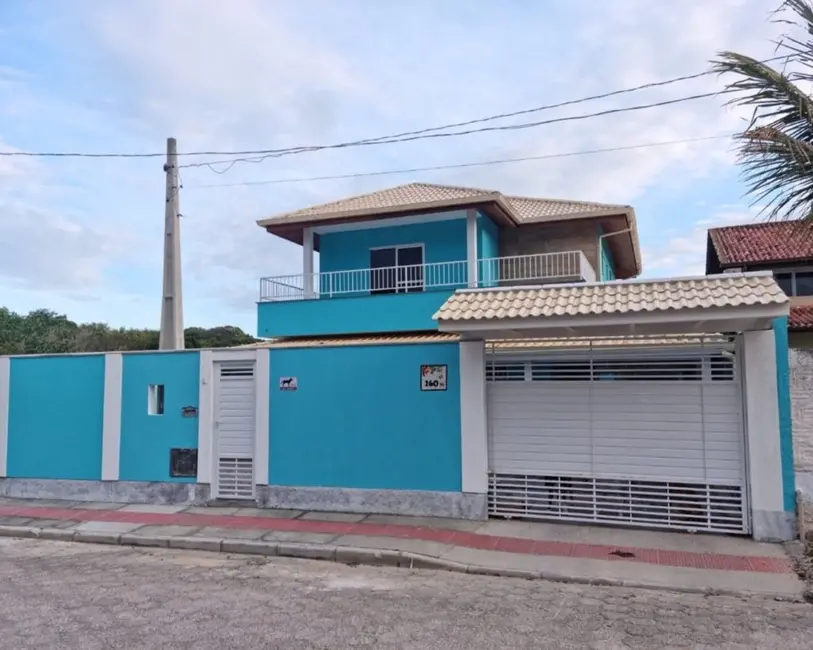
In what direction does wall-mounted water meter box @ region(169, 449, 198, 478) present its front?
toward the camera

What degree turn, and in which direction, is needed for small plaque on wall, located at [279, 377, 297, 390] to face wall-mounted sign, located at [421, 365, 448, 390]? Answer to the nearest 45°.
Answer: approximately 45° to its left

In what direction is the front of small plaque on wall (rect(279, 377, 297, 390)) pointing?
toward the camera

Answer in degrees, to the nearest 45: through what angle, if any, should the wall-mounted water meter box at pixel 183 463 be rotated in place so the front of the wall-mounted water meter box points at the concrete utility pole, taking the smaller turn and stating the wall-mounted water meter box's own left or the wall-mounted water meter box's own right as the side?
approximately 180°

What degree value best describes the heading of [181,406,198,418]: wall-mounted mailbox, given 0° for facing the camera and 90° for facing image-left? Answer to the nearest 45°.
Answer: approximately 0°

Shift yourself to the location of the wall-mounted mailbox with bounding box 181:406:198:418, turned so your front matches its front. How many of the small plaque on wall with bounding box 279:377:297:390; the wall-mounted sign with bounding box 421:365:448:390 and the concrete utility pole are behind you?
1

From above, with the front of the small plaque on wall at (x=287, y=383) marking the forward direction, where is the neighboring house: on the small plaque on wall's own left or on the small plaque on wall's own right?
on the small plaque on wall's own left

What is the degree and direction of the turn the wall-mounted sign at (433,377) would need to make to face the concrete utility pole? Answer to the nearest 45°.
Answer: approximately 135° to its right

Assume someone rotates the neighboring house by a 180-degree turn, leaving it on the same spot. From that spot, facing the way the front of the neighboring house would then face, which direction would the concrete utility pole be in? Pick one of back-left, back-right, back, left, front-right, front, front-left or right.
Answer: back-left

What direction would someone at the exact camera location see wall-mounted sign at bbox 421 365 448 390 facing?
facing the viewer

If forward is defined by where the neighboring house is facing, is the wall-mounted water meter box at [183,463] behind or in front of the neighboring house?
in front

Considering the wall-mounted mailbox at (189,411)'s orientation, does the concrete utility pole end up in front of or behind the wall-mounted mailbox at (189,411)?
behind
